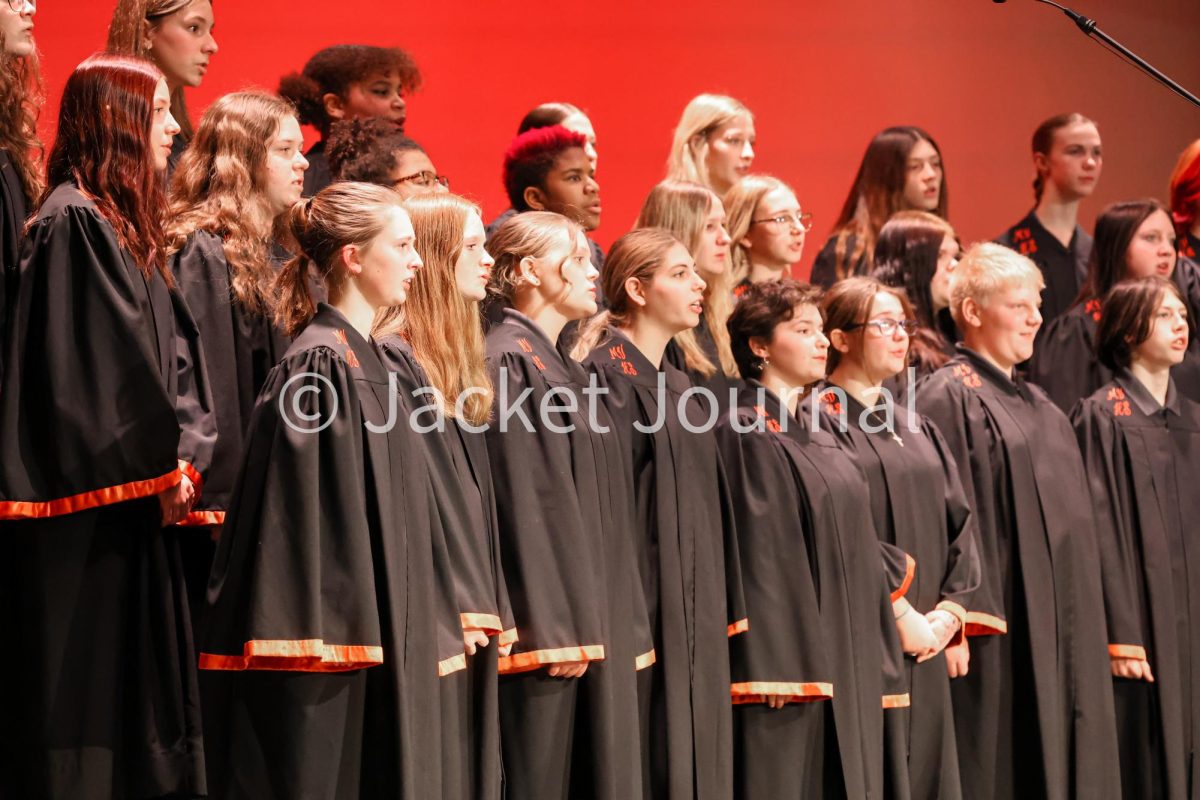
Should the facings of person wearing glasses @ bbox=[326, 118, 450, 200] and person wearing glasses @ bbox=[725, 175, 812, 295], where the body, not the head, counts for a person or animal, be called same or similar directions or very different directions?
same or similar directions

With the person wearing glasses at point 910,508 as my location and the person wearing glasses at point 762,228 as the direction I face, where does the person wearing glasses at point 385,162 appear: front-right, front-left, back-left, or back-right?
front-left

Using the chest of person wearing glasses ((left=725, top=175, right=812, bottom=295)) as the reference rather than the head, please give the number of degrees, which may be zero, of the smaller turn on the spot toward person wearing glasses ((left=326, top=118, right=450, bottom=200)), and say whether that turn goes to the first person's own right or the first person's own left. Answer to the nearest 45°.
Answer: approximately 90° to the first person's own right

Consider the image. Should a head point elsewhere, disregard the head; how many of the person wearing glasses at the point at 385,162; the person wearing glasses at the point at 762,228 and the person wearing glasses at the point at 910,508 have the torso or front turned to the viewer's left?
0

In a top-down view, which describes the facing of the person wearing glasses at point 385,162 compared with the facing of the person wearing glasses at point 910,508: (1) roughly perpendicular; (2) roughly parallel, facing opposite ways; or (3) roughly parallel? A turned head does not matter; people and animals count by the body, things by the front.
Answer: roughly parallel

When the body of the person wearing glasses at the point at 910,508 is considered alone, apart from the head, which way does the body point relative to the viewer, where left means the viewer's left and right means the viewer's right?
facing the viewer and to the right of the viewer

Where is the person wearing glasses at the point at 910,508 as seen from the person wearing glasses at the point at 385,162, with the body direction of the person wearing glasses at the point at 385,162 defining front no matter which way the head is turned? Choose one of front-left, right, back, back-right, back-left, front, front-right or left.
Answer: front-left

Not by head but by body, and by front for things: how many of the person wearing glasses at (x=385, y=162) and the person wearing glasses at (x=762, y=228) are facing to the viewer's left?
0

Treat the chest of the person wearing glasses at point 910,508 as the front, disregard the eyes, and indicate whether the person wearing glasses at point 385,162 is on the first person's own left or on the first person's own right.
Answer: on the first person's own right

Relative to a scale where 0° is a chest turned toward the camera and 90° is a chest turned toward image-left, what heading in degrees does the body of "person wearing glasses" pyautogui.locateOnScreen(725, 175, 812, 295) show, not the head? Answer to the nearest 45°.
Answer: approximately 315°

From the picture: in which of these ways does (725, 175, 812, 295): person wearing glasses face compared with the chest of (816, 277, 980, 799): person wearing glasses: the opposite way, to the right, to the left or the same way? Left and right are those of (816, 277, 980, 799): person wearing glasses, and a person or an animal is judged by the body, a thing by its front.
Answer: the same way
